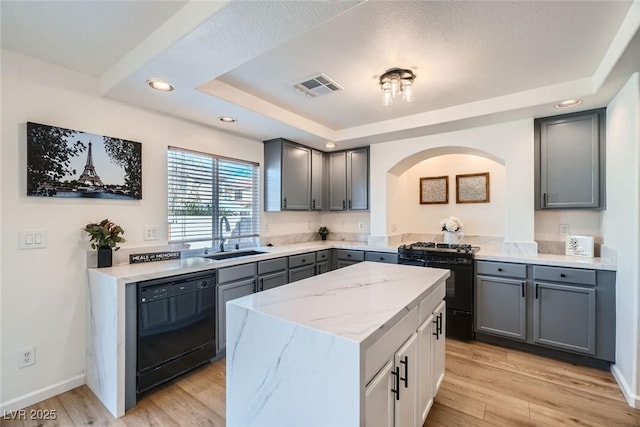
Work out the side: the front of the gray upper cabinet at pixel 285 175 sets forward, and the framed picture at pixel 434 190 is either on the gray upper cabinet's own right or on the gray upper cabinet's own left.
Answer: on the gray upper cabinet's own left

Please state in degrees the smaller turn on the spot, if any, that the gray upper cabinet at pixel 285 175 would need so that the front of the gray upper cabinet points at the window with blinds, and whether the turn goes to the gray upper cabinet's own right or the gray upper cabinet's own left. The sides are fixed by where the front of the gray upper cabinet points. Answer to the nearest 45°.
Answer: approximately 90° to the gray upper cabinet's own right

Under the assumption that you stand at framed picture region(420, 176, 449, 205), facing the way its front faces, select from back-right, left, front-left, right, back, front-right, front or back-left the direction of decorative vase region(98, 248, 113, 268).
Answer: front-right

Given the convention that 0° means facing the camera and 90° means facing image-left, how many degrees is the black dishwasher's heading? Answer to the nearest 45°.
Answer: approximately 315°

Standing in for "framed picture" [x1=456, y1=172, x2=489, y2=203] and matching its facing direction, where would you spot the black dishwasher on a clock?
The black dishwasher is roughly at 1 o'clock from the framed picture.

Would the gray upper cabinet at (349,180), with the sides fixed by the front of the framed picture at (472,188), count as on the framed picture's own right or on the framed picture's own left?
on the framed picture's own right

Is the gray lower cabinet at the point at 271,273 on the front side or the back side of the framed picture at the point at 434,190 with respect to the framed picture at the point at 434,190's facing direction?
on the front side

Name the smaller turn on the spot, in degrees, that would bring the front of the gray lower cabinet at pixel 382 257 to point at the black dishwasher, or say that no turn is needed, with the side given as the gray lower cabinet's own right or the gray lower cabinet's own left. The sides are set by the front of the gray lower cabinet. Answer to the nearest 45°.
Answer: approximately 45° to the gray lower cabinet's own right

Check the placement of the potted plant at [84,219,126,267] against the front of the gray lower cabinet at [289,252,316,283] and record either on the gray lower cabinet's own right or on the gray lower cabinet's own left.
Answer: on the gray lower cabinet's own right

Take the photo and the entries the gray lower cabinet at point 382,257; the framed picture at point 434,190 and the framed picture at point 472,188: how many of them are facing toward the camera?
3

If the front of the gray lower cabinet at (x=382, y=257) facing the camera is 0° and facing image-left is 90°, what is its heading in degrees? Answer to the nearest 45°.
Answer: approximately 0°

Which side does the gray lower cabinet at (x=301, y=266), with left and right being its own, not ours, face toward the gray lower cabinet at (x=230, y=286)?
right
